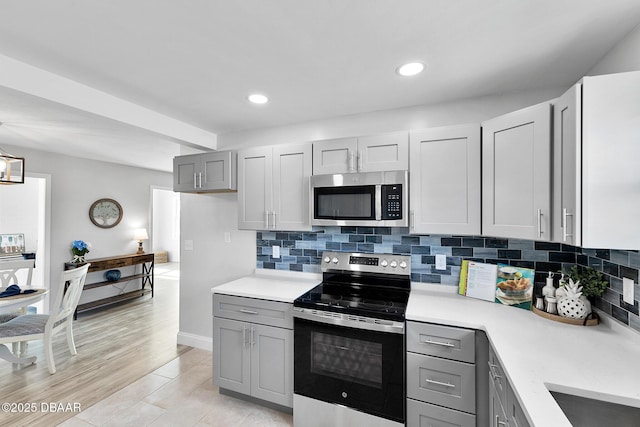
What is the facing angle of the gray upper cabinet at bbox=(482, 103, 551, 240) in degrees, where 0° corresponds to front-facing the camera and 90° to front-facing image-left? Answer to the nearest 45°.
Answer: approximately 45°

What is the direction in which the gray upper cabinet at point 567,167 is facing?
to the viewer's left

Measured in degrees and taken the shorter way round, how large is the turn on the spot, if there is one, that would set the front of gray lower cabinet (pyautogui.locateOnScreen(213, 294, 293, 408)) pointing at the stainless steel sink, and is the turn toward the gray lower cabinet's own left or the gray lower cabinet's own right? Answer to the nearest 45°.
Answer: approximately 90° to the gray lower cabinet's own left

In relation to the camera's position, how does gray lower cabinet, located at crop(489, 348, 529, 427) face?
facing to the left of the viewer

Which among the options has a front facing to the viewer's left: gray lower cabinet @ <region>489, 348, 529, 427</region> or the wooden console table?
the gray lower cabinet

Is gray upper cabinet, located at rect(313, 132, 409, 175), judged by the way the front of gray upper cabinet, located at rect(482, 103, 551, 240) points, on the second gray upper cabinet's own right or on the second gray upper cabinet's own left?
on the second gray upper cabinet's own right

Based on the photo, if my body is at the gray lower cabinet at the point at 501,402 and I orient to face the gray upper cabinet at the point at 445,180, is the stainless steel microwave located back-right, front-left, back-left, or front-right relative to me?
front-left

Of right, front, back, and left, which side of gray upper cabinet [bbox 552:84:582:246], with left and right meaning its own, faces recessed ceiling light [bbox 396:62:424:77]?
front

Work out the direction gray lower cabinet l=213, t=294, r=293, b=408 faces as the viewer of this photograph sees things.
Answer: facing the viewer and to the left of the viewer

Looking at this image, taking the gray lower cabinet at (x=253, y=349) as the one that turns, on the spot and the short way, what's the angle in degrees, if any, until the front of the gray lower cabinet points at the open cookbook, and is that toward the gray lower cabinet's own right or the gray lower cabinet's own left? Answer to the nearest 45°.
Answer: approximately 135° to the gray lower cabinet's own left

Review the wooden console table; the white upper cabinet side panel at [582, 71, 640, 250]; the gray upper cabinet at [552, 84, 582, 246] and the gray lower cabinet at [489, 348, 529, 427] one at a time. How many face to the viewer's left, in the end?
3

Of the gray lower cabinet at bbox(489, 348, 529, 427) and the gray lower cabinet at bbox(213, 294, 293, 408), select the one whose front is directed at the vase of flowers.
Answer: the gray lower cabinet at bbox(489, 348, 529, 427)

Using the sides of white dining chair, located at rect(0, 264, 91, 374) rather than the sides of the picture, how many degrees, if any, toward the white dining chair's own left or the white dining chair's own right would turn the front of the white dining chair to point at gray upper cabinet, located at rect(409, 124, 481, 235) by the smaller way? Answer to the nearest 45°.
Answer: approximately 180°

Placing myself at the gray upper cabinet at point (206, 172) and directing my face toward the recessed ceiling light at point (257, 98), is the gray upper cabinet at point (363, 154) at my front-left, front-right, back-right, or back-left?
front-left

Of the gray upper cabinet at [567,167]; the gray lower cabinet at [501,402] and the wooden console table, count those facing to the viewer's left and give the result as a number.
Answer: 2

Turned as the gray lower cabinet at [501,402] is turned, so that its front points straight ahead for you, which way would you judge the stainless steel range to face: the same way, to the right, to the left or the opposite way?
to the left
